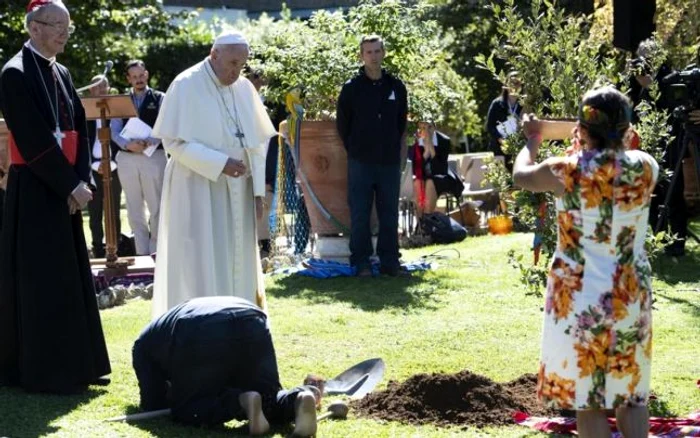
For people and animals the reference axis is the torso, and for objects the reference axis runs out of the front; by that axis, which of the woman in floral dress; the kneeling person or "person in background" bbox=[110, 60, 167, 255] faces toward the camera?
the person in background

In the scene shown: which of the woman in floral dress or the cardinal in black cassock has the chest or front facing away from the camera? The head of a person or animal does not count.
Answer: the woman in floral dress

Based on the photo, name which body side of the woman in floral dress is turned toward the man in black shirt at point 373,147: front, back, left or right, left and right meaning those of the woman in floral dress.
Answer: front

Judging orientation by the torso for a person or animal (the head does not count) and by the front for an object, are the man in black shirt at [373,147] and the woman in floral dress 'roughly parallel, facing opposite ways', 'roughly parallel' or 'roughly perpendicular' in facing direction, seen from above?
roughly parallel, facing opposite ways

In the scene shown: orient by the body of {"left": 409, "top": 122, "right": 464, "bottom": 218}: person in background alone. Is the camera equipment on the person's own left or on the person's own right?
on the person's own left

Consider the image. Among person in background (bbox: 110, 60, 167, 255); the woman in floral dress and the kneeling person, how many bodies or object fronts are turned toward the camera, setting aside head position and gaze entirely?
1

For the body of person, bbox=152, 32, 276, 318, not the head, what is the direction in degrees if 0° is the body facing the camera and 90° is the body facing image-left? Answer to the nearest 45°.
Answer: approximately 315°

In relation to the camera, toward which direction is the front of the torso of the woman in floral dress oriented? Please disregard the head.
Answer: away from the camera

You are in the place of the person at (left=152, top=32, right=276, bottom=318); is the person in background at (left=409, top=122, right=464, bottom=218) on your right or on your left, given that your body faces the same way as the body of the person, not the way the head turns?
on your left

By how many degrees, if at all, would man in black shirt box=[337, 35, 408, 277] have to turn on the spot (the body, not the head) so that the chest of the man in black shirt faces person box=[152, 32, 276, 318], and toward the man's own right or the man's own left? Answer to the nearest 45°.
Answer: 0° — they already face them

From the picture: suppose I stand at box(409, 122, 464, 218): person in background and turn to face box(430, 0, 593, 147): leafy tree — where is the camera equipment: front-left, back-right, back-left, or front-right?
back-right

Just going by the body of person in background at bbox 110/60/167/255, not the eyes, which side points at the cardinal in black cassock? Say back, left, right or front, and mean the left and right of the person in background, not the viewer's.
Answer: front

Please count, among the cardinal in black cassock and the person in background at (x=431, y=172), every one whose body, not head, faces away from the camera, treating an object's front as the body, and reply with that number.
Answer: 0

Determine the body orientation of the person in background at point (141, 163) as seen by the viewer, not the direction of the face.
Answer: toward the camera

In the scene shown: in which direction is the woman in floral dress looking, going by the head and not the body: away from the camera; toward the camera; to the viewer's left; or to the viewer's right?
away from the camera
